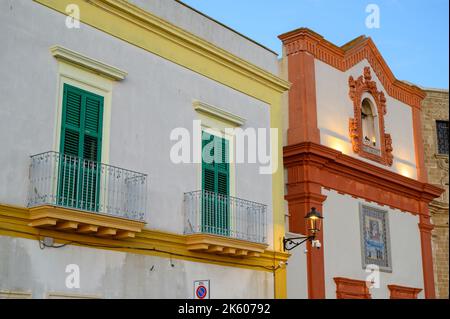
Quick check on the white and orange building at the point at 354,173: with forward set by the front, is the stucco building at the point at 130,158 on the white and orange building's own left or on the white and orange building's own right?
on the white and orange building's own right

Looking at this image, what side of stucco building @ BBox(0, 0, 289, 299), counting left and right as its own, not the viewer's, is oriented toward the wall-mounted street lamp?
left

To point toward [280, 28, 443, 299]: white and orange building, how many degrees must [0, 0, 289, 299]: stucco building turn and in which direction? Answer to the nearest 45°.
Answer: approximately 90° to its left

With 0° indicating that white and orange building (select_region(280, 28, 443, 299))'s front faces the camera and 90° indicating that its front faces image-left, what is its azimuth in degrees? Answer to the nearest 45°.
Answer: approximately 315°

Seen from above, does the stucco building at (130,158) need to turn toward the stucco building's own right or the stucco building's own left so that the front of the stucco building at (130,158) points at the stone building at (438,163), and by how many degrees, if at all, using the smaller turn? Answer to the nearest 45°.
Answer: approximately 90° to the stucco building's own left
